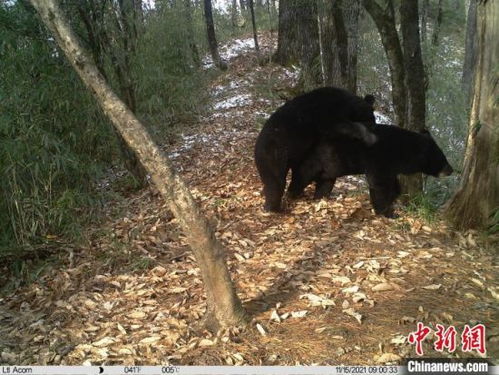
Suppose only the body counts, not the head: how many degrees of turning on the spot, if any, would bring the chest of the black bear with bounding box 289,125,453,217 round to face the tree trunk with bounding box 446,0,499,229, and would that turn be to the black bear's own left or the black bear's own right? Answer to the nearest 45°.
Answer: approximately 45° to the black bear's own right

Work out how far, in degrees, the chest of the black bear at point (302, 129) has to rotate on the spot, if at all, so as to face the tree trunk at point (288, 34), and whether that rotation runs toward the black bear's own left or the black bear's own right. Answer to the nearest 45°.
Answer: approximately 90° to the black bear's own left

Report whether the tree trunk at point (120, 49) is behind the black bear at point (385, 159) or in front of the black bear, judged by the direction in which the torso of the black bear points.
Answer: behind

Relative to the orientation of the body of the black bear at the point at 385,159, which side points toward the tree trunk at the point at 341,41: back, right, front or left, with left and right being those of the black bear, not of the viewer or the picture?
left

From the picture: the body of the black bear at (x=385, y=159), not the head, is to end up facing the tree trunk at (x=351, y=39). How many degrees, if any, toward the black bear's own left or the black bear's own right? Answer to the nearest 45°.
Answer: approximately 90° to the black bear's own left

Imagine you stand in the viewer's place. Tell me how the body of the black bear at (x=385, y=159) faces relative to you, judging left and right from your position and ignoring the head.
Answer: facing to the right of the viewer

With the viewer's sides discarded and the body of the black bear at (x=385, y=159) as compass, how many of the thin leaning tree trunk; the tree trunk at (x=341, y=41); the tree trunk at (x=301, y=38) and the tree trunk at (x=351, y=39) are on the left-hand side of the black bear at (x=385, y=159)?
3

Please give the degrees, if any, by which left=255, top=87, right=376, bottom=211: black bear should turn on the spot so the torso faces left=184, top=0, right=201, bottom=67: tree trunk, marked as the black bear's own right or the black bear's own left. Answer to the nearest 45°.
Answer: approximately 90° to the black bear's own left

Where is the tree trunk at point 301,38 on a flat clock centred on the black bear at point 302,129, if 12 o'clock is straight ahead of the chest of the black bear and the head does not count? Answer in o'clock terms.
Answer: The tree trunk is roughly at 9 o'clock from the black bear.

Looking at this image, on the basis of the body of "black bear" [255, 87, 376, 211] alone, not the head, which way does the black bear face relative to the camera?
to the viewer's right

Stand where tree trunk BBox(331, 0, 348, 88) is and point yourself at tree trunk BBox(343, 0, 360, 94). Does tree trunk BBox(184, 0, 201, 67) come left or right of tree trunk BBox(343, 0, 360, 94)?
left
